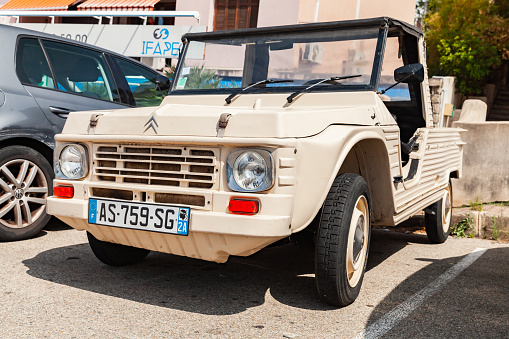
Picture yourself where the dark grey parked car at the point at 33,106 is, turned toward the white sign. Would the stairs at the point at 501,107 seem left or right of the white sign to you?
right

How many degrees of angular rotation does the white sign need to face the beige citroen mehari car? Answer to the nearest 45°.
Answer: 0° — it already faces it

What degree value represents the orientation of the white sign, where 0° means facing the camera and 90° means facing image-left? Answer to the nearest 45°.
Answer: approximately 0°

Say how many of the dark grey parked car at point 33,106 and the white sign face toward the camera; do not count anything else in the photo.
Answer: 1

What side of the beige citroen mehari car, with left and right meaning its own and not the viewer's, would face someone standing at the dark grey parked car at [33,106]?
right

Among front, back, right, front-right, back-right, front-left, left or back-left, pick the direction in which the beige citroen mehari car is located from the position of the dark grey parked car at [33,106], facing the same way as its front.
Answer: right

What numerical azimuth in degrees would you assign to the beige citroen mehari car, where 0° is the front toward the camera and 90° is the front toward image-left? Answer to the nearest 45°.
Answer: approximately 45°

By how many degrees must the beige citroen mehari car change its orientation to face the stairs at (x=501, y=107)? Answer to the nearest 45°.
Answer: approximately 180°

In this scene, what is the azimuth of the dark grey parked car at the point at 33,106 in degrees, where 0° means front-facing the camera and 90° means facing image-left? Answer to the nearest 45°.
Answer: approximately 225°
